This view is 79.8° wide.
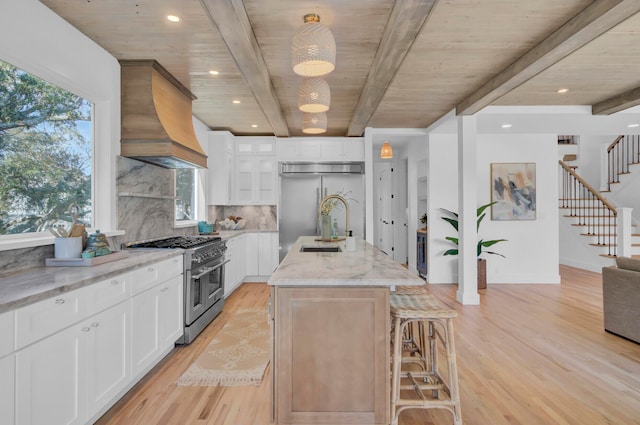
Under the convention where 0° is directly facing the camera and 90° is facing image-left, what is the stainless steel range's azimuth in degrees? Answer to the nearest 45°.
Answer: approximately 315°

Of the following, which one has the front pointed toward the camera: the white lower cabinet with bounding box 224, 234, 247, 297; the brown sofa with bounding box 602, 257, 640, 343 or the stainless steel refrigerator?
the stainless steel refrigerator

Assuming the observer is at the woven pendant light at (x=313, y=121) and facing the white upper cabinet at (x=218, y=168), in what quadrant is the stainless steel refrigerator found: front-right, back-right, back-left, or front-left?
front-right

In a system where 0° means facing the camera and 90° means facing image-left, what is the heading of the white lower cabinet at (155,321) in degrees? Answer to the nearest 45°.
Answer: approximately 315°

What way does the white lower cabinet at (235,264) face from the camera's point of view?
to the viewer's right

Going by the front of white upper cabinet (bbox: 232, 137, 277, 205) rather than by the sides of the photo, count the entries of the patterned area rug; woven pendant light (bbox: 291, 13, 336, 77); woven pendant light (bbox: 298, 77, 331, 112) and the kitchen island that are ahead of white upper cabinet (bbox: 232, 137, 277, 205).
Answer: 4

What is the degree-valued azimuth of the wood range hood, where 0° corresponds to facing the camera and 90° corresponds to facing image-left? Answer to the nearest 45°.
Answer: approximately 315°

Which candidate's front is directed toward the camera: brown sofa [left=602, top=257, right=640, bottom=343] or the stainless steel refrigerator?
the stainless steel refrigerator

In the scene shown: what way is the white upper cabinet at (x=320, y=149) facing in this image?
toward the camera

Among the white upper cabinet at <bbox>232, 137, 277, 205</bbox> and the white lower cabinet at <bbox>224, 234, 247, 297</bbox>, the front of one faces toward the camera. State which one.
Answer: the white upper cabinet

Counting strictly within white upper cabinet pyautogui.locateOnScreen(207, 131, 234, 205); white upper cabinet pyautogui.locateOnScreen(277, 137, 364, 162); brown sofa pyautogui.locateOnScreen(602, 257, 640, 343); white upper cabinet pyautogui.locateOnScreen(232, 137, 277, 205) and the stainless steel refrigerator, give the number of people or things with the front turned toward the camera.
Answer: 3

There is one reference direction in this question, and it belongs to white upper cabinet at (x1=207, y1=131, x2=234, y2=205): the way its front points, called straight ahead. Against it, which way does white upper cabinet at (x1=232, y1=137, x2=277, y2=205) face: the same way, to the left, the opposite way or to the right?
to the right

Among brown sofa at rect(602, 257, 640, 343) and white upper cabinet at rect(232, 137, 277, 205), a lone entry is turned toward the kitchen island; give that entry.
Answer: the white upper cabinet
